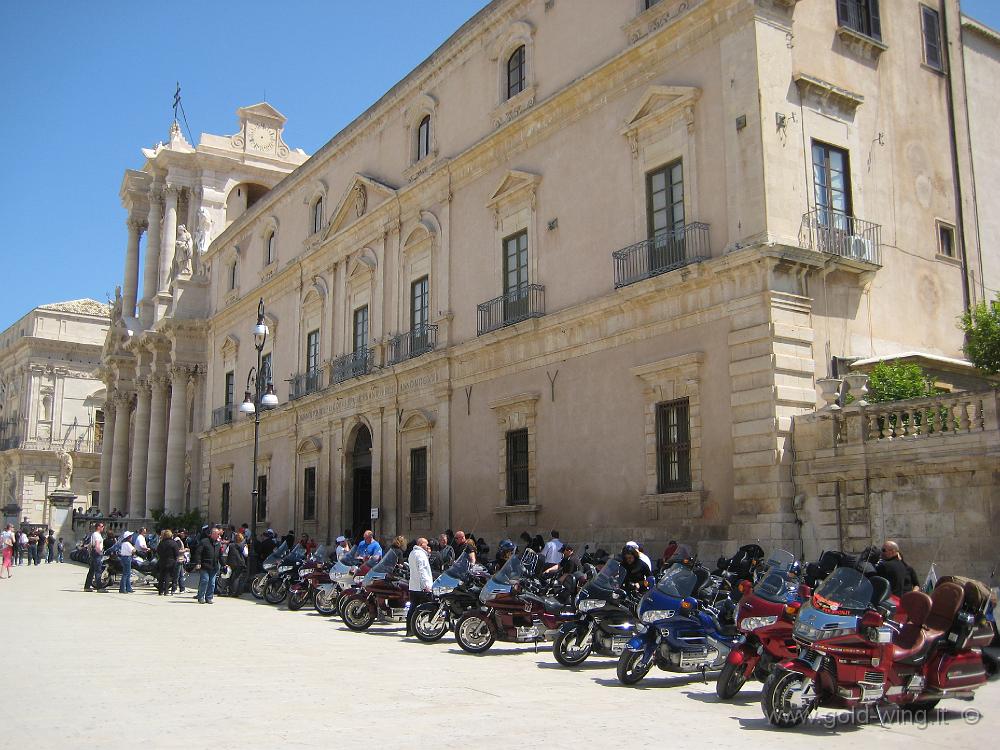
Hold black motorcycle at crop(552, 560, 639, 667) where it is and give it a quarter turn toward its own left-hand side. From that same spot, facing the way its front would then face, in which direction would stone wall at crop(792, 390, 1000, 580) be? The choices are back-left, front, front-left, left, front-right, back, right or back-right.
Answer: left

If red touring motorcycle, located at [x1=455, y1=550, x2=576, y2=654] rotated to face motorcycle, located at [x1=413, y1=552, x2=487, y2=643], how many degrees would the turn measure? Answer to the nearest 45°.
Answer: approximately 90° to its right

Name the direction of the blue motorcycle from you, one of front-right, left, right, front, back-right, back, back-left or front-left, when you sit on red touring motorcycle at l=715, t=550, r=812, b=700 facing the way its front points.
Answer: right

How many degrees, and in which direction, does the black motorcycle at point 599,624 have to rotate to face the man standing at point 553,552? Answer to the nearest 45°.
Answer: approximately 135° to its right

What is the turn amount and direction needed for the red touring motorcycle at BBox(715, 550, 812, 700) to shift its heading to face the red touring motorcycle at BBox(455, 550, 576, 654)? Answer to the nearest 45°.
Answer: approximately 90° to its right

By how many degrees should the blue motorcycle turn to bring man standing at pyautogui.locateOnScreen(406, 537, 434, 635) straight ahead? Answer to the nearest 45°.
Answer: approximately 90° to its right

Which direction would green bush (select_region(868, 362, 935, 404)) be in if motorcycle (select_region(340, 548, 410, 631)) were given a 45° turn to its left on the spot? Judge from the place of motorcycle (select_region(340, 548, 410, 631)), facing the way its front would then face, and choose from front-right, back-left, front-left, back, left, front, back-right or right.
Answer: left

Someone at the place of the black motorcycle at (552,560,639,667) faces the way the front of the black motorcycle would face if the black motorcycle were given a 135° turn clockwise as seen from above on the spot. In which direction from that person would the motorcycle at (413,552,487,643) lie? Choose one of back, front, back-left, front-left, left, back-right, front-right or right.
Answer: front-left

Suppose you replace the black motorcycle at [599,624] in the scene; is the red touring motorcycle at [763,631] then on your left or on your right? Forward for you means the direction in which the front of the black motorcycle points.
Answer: on your left

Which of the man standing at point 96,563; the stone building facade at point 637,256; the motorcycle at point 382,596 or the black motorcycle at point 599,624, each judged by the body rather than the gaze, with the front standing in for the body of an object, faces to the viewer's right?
the man standing

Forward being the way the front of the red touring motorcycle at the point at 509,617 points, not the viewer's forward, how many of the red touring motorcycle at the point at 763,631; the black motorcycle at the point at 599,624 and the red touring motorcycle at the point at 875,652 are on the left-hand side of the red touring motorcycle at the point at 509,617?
3

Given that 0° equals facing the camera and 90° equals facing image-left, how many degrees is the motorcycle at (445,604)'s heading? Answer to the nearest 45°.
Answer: approximately 45°

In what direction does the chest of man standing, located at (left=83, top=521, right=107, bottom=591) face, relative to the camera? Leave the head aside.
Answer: to the viewer's right
